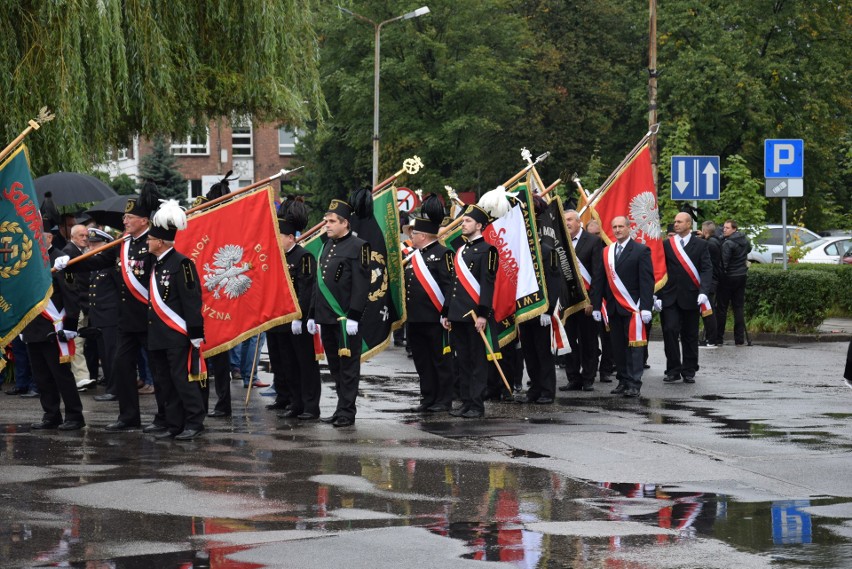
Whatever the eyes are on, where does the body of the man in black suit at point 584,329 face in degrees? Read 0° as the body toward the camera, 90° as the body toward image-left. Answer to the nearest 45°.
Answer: approximately 45°

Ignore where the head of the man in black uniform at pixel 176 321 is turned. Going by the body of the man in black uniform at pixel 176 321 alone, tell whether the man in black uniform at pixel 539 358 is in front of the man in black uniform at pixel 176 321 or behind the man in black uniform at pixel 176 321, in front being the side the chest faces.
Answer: behind

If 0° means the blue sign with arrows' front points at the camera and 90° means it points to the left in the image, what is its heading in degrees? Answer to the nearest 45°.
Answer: approximately 0°

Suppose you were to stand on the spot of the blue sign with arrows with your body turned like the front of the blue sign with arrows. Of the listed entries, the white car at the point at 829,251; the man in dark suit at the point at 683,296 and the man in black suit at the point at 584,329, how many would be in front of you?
2

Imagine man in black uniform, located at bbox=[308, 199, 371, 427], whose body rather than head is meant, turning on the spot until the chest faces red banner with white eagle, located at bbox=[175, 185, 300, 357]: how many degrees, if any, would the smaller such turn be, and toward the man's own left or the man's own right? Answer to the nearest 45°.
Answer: approximately 90° to the man's own right

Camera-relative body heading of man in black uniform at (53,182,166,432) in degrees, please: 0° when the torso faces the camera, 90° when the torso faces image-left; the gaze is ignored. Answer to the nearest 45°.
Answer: approximately 45°

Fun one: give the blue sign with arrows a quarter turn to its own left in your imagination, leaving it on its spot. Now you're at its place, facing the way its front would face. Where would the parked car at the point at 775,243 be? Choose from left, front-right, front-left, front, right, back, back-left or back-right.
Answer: left

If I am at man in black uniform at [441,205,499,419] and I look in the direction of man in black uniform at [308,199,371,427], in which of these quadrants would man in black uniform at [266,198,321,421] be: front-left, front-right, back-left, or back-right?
front-right

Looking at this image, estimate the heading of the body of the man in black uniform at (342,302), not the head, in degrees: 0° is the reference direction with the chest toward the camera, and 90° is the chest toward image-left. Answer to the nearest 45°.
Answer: approximately 45°

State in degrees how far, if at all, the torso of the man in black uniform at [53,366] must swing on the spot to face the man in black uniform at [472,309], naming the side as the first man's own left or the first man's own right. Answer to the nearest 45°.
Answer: approximately 135° to the first man's own left

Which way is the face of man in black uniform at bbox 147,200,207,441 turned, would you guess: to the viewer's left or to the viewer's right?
to the viewer's left

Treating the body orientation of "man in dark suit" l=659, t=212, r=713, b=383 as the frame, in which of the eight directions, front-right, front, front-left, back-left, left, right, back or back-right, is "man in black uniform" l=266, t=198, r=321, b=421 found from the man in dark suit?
front
